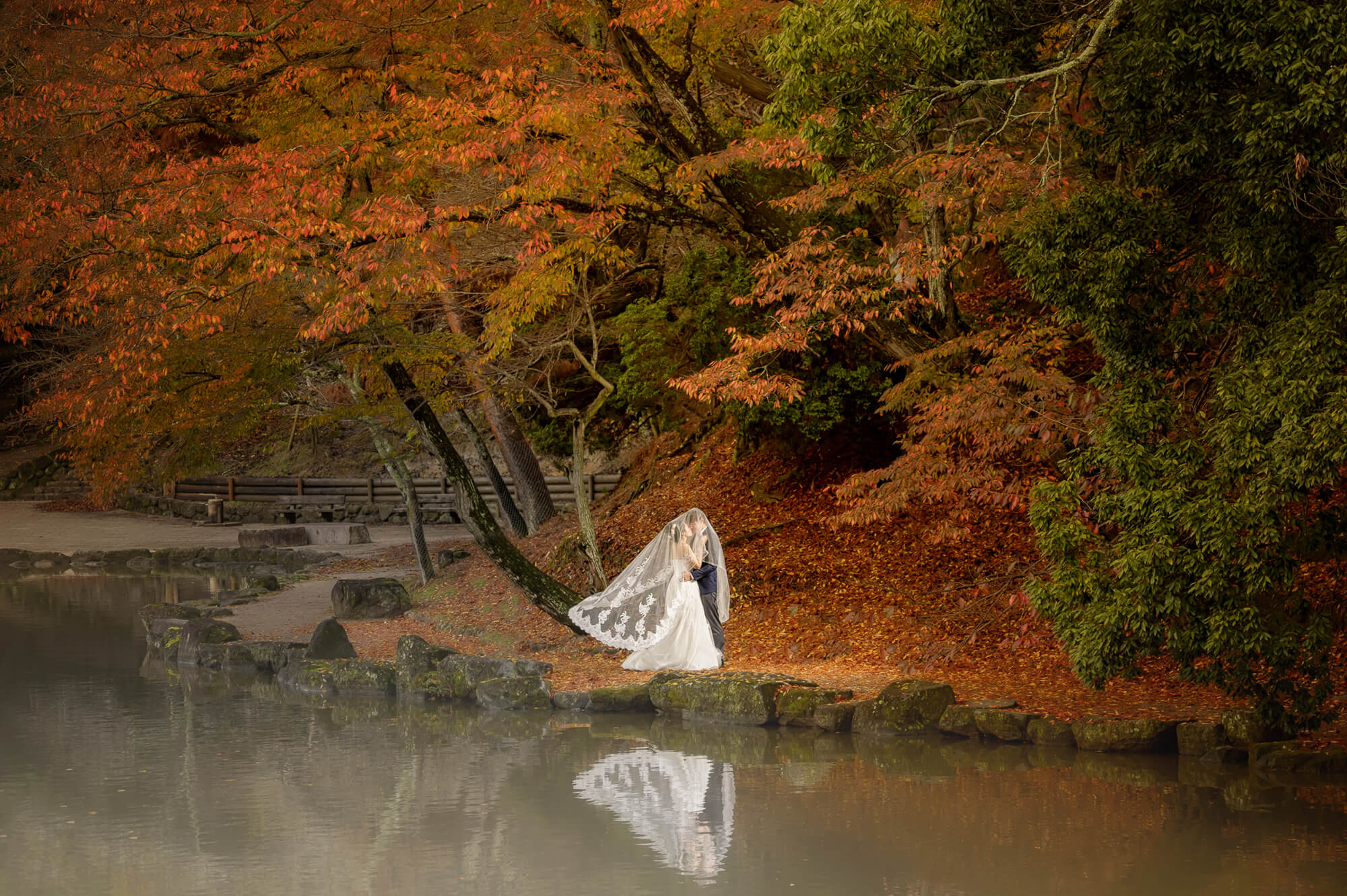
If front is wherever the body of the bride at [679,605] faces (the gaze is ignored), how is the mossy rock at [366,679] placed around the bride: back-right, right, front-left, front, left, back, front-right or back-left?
back

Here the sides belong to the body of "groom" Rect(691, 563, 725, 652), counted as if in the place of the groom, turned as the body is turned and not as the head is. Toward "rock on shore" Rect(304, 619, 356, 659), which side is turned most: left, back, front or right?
front

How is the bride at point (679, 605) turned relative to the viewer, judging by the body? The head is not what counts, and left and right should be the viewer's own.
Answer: facing to the right of the viewer

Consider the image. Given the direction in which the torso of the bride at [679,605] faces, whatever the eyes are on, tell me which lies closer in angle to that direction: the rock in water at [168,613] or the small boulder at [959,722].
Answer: the small boulder

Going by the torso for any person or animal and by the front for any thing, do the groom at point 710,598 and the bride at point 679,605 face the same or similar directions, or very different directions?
very different directions

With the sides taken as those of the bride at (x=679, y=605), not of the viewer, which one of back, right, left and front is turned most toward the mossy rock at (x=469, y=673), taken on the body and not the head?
back

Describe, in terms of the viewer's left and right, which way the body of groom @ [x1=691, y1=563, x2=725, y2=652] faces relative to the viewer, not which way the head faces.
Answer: facing to the left of the viewer

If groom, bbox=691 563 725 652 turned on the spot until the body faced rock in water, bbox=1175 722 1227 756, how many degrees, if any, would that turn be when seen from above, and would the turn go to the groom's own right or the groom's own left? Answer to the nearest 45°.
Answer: approximately 135° to the groom's own left

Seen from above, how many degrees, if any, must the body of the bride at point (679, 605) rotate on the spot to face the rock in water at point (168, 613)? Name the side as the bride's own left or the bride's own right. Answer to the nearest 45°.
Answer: approximately 135° to the bride's own left

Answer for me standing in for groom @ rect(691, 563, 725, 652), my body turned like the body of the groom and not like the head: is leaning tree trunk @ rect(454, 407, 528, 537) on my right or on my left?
on my right

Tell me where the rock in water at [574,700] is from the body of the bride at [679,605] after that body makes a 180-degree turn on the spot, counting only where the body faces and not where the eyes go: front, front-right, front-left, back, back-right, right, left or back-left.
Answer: front-left
